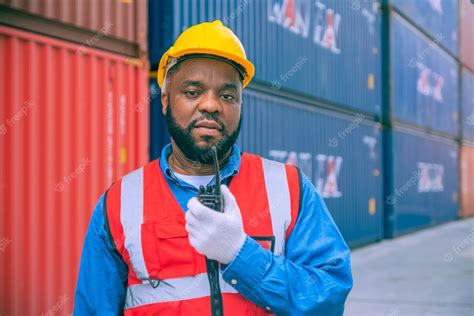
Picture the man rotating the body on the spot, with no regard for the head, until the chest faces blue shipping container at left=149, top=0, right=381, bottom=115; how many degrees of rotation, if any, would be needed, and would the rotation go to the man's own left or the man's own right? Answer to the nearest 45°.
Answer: approximately 180°

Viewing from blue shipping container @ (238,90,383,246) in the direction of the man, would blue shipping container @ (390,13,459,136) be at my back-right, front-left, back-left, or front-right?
back-left

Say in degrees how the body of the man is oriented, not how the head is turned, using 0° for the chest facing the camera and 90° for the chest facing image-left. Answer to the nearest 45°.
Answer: approximately 0°

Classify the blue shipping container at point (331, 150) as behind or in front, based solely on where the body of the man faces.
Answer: behind

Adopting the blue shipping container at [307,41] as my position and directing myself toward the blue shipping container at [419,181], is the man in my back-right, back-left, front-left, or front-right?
back-right

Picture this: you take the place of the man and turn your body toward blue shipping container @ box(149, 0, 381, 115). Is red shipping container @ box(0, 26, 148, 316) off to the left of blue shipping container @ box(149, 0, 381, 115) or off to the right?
left

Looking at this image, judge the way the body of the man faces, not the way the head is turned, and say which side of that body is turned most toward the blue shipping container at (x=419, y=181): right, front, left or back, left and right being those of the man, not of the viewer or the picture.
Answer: back

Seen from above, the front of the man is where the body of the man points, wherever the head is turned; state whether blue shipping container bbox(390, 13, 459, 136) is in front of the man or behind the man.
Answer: behind

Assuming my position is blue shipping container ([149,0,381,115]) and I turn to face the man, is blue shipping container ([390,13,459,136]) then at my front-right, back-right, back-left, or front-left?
back-left

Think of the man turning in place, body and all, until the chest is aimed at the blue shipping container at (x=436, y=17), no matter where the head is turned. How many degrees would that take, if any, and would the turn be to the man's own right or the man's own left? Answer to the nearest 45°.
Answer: approximately 180°

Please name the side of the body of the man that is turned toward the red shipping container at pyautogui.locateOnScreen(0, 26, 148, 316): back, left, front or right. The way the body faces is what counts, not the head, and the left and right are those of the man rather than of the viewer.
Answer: back
